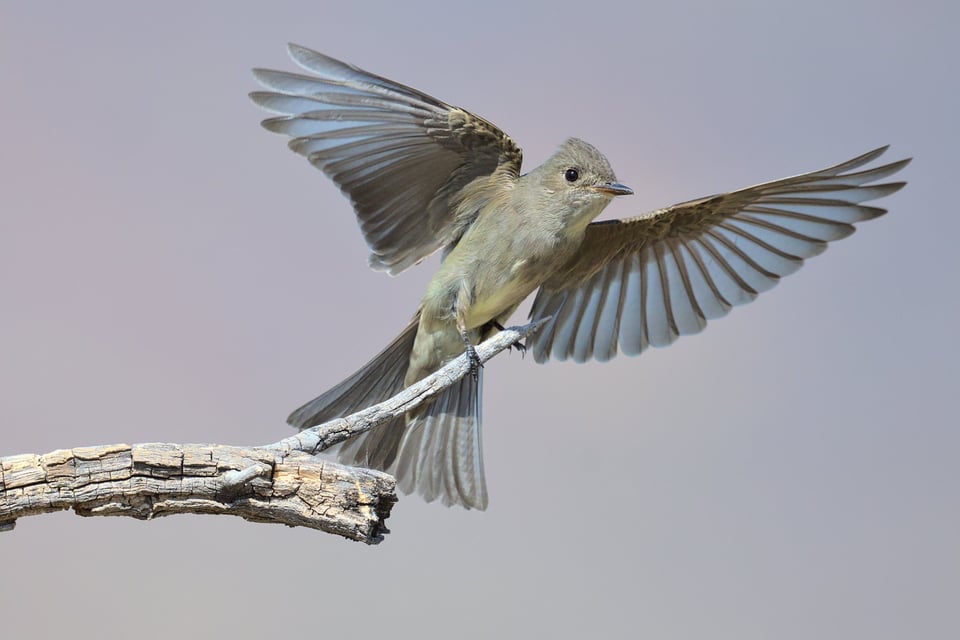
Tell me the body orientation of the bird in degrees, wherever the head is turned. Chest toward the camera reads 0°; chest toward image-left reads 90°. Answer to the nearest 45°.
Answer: approximately 315°
